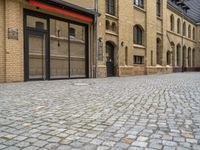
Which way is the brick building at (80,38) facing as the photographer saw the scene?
facing the viewer and to the right of the viewer
